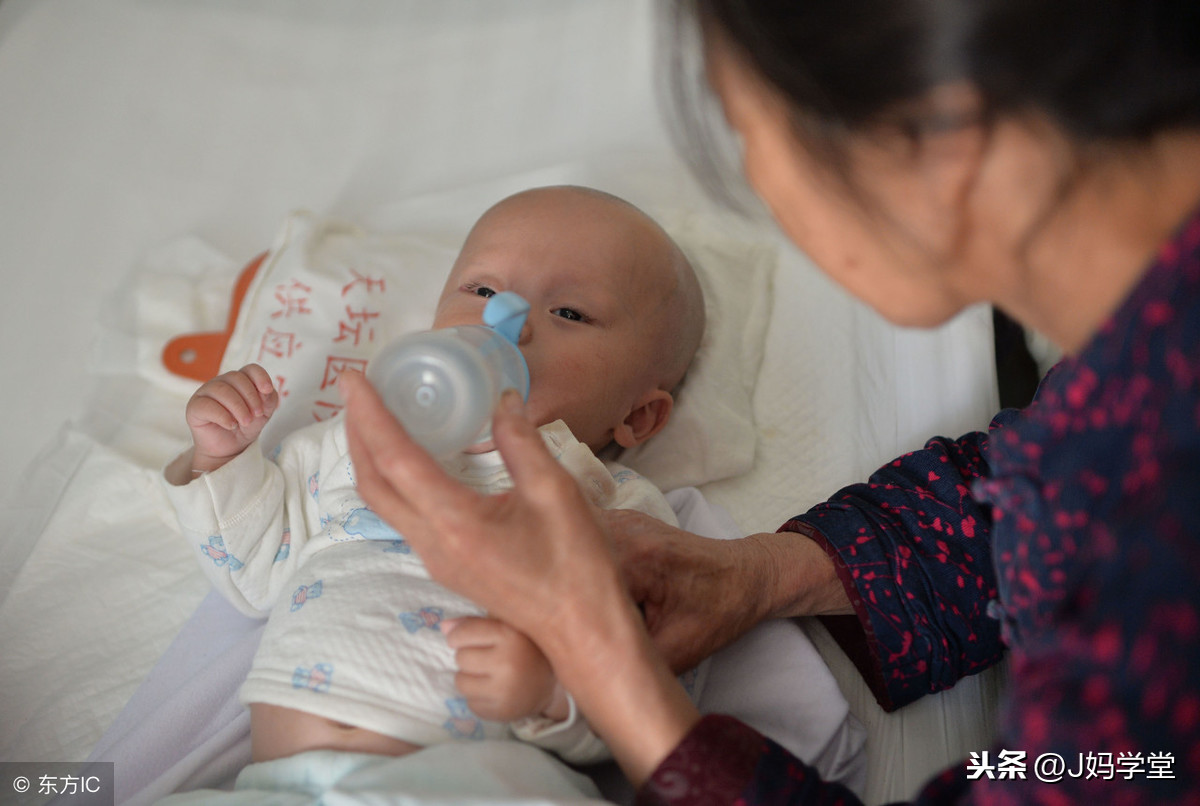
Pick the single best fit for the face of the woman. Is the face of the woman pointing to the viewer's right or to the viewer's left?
to the viewer's left

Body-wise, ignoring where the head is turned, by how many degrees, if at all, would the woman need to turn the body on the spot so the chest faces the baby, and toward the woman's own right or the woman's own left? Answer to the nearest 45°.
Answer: approximately 45° to the woman's own right

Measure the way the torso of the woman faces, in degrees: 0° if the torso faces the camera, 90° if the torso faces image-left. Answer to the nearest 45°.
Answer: approximately 90°

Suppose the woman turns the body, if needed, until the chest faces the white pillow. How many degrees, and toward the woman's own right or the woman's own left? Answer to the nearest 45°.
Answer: approximately 45° to the woman's own right
